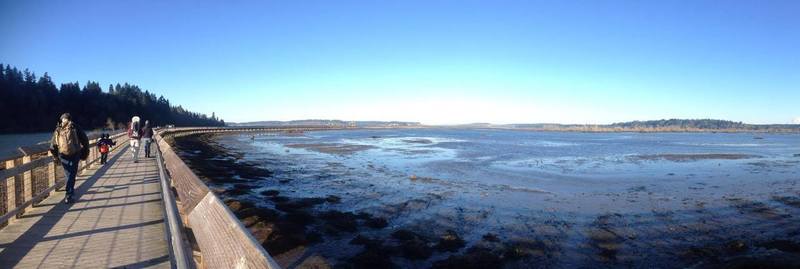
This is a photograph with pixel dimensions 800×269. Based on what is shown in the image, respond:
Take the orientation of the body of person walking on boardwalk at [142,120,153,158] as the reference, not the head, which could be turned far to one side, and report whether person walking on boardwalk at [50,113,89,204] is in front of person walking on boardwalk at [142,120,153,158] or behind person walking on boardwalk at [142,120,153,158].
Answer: behind

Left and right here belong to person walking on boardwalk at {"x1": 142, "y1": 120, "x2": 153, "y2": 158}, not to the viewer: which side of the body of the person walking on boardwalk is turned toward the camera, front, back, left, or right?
back

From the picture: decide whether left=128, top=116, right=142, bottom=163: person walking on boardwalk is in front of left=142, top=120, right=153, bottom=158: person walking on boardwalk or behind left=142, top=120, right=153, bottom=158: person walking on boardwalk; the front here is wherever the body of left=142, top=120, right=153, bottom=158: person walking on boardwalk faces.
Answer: behind
